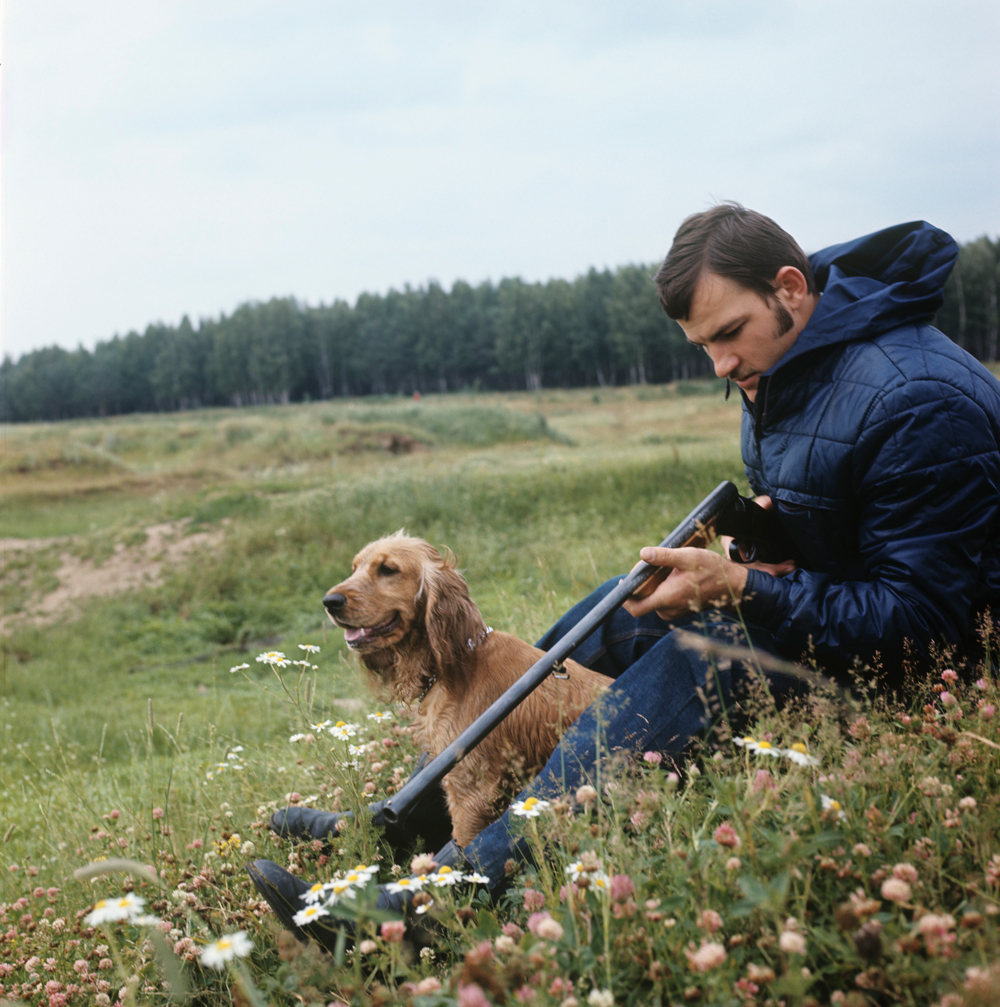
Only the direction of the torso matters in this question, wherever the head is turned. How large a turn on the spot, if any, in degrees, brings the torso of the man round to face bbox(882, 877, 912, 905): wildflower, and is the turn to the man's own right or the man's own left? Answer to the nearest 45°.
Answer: approximately 90° to the man's own left

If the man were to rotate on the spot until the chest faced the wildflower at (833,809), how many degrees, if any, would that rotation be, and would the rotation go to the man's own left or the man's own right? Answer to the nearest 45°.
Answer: approximately 90° to the man's own left

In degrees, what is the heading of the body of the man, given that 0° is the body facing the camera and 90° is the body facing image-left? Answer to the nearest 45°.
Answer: approximately 90°

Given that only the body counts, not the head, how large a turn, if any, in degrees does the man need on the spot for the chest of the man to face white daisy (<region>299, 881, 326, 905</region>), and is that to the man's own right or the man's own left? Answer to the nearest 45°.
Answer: approximately 45° to the man's own left
